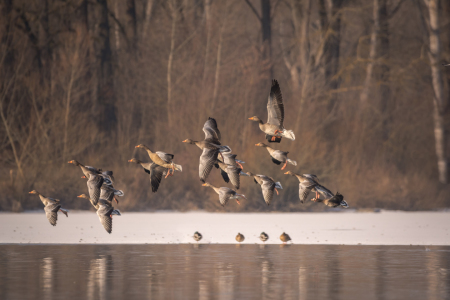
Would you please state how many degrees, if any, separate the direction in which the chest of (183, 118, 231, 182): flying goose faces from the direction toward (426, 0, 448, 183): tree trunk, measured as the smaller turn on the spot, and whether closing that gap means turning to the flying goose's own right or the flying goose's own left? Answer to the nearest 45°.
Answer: approximately 135° to the flying goose's own right

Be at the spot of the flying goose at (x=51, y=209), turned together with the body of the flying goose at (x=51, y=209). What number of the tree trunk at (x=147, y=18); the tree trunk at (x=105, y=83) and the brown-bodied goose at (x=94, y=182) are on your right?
2

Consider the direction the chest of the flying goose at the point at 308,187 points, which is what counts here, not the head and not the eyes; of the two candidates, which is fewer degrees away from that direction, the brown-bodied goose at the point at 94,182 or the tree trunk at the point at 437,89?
the brown-bodied goose

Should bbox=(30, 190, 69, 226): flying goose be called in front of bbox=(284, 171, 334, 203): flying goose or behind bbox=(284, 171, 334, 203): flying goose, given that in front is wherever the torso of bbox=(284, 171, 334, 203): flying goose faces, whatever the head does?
in front

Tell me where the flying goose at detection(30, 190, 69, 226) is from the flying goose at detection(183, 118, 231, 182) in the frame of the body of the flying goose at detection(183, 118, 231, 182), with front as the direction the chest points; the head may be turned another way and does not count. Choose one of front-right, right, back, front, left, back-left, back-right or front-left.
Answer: front-right

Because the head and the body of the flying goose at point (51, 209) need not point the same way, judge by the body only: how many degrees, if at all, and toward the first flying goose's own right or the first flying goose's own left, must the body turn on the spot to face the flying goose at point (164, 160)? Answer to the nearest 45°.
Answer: approximately 135° to the first flying goose's own left

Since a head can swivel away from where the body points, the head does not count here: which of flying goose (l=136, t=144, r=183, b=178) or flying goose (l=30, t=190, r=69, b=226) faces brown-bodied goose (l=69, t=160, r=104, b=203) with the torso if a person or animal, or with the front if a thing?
flying goose (l=136, t=144, r=183, b=178)

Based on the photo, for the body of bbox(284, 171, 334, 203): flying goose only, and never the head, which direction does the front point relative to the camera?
to the viewer's left

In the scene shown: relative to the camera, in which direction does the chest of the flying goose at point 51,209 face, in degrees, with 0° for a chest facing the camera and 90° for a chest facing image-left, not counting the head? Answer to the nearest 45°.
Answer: approximately 90°

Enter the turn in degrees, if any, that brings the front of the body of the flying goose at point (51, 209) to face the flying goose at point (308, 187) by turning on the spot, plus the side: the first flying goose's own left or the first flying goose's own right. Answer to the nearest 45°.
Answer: approximately 135° to the first flying goose's own left

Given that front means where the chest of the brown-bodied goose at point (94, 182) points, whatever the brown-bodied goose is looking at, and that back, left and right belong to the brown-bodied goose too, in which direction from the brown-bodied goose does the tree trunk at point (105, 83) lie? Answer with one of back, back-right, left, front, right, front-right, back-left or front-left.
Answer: right

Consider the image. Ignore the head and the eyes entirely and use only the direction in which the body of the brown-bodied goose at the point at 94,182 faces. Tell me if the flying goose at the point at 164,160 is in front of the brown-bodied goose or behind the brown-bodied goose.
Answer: behind
